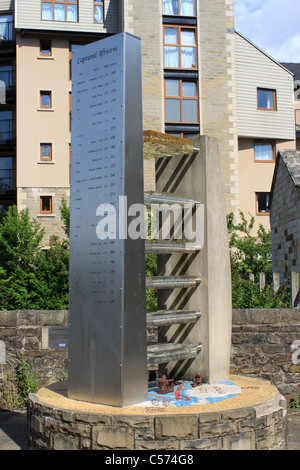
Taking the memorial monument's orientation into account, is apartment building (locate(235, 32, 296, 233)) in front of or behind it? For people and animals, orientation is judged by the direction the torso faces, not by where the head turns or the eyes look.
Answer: behind

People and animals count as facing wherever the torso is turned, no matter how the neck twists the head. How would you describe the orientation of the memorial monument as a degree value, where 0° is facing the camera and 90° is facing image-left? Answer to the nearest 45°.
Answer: approximately 45°

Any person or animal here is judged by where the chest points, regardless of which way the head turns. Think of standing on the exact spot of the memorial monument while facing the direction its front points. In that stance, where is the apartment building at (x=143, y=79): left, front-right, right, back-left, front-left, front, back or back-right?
back-right

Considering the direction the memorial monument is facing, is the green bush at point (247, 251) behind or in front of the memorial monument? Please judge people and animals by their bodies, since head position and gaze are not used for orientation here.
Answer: behind

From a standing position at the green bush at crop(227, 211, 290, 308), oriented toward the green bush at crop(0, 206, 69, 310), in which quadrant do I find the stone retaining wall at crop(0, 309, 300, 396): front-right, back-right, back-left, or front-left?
front-left

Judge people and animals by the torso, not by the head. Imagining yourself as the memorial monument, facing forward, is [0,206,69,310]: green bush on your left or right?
on your right
